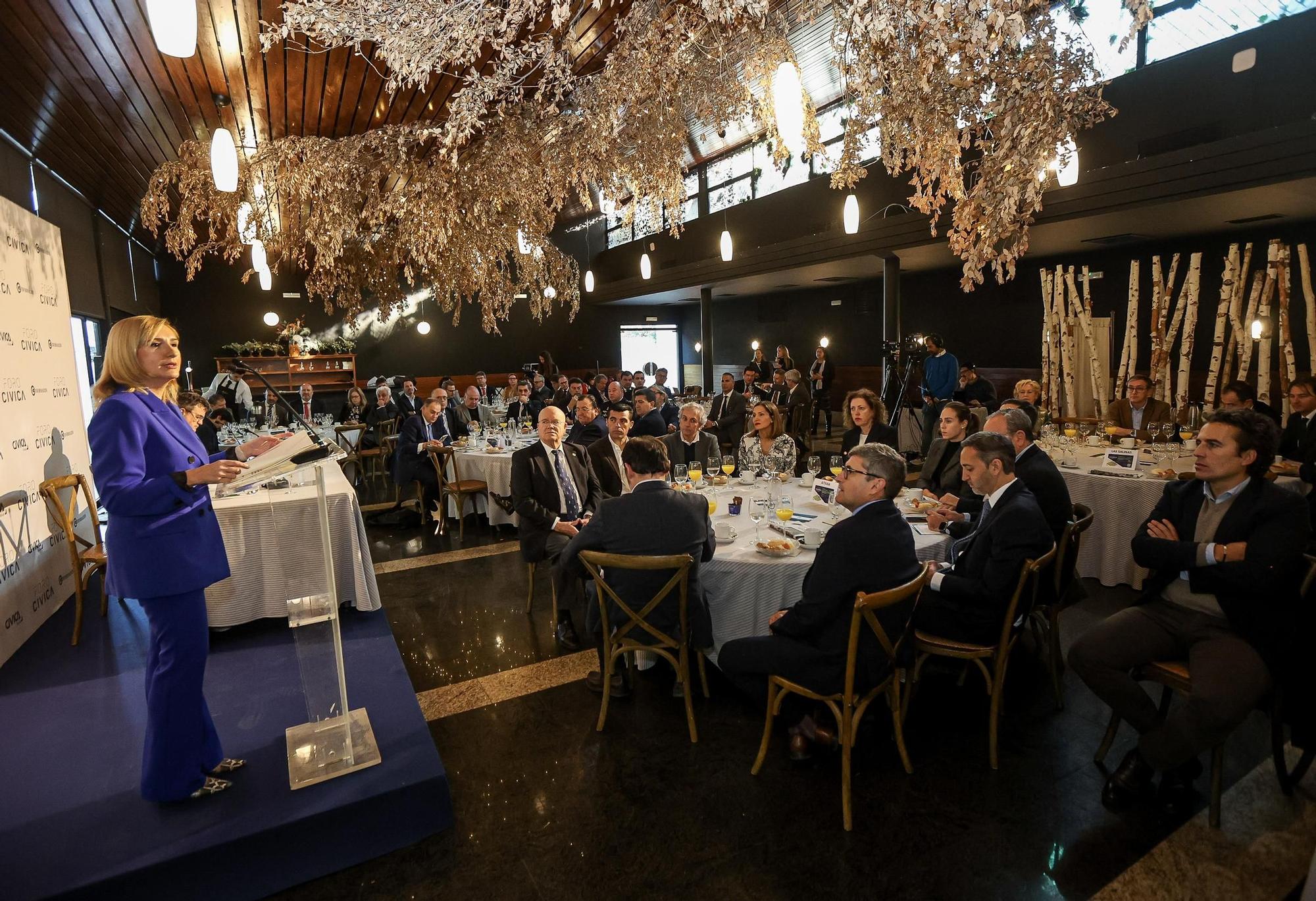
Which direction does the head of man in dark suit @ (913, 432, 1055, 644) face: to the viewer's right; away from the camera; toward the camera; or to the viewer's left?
to the viewer's left

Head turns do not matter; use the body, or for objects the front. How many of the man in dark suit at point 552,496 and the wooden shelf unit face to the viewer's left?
0

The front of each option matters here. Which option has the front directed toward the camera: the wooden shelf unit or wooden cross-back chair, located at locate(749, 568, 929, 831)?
the wooden shelf unit

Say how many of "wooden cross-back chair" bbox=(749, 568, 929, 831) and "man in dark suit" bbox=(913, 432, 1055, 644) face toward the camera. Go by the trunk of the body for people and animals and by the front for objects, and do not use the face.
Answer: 0

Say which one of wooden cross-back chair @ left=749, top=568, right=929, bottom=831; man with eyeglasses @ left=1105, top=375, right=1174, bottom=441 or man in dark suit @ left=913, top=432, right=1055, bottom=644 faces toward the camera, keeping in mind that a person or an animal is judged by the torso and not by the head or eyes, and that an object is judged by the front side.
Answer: the man with eyeglasses

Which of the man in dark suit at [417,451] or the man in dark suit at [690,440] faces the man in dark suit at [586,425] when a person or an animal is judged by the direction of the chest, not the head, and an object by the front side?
the man in dark suit at [417,451]

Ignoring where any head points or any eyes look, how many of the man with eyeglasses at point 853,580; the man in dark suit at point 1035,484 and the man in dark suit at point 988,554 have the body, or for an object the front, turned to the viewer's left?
3

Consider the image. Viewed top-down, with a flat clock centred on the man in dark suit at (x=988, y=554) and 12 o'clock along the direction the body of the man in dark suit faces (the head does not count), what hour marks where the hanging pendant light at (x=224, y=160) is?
The hanging pendant light is roughly at 12 o'clock from the man in dark suit.

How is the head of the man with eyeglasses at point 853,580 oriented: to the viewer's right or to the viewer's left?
to the viewer's left

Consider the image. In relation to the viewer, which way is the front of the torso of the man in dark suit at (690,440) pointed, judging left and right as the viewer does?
facing the viewer

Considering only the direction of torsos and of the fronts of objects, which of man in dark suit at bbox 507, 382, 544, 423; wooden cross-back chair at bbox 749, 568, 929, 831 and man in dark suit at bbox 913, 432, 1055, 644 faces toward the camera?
man in dark suit at bbox 507, 382, 544, 423

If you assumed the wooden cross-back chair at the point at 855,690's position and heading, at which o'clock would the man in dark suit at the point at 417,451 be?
The man in dark suit is roughly at 12 o'clock from the wooden cross-back chair.
